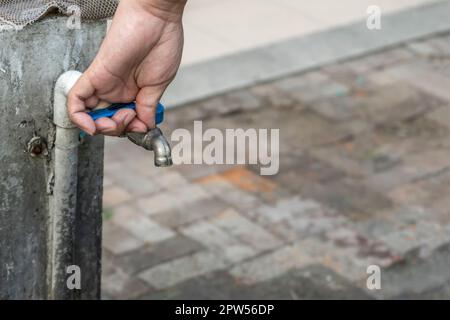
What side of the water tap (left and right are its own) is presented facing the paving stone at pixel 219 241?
left

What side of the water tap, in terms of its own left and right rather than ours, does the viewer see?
right

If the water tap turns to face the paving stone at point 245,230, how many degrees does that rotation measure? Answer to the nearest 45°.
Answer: approximately 90° to its left

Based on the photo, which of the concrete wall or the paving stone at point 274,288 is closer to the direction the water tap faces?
the paving stone

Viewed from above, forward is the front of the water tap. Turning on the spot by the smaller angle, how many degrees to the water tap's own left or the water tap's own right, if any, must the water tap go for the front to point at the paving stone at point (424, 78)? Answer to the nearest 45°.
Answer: approximately 45° to the water tap's own left

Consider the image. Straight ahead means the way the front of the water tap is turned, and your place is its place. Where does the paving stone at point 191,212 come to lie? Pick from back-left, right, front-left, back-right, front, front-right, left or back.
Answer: left

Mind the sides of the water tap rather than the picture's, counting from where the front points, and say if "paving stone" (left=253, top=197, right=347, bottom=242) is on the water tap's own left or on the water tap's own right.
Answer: on the water tap's own left

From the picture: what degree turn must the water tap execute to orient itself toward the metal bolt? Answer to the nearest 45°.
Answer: approximately 135° to its left

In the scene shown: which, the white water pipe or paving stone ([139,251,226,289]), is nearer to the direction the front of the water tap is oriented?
the paving stone

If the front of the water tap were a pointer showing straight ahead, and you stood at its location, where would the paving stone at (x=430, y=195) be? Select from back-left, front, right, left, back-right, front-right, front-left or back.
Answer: front-left

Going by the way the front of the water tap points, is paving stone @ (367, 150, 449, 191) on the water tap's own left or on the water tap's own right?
on the water tap's own left
